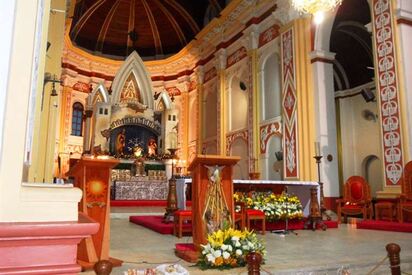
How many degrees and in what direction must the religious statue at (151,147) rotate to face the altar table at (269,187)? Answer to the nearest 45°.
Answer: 0° — it already faces it

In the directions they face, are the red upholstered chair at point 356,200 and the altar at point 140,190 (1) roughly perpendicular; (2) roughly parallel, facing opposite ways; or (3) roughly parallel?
roughly perpendicular

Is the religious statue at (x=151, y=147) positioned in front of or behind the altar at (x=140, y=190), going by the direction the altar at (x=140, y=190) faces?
behind

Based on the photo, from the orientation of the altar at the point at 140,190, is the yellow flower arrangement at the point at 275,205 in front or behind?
in front

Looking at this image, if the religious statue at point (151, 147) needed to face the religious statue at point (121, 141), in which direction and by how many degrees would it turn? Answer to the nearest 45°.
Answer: approximately 90° to its right

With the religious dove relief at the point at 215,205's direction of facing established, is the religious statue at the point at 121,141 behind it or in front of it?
behind

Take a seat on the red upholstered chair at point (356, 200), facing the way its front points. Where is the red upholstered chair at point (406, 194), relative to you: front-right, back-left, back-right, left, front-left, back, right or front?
left

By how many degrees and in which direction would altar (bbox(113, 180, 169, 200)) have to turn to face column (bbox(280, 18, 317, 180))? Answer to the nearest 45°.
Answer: approximately 45° to its left

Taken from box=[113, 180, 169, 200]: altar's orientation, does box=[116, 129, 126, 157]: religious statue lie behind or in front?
behind

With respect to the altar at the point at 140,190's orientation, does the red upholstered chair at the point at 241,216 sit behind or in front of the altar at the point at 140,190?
in front

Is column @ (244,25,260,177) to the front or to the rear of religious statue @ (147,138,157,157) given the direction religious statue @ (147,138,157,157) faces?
to the front

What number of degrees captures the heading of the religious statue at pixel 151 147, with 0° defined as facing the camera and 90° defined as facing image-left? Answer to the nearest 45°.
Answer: approximately 0°

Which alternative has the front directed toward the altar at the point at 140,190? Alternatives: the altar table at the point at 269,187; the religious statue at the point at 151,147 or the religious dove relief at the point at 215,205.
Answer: the religious statue at the point at 151,147
